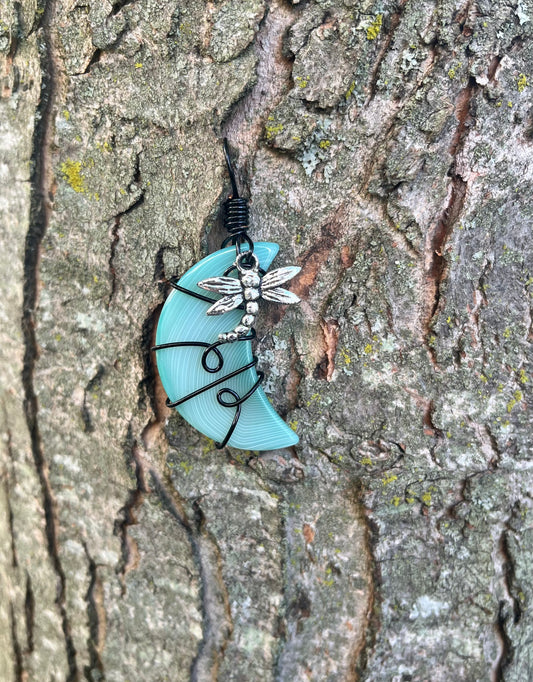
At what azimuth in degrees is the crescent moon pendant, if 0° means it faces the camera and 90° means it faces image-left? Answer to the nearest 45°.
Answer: approximately 0°
